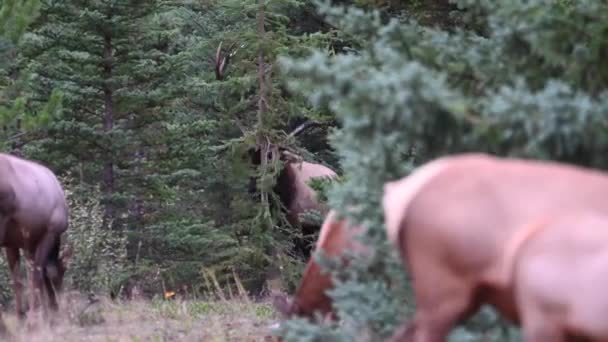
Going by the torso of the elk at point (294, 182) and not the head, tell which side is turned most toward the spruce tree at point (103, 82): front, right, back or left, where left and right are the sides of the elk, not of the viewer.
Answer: front

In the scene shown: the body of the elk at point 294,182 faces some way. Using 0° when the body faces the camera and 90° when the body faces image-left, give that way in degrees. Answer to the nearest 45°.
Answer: approximately 90°

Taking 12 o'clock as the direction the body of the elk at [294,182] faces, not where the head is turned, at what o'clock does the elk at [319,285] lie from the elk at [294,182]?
the elk at [319,285] is roughly at 9 o'clock from the elk at [294,182].
